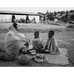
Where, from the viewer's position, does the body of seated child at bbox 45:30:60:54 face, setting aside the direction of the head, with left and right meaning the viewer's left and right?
facing to the left of the viewer

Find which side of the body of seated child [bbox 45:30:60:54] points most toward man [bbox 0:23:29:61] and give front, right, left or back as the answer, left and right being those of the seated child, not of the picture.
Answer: front

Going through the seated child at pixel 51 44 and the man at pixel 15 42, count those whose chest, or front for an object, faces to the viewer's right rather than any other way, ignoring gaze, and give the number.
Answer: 1

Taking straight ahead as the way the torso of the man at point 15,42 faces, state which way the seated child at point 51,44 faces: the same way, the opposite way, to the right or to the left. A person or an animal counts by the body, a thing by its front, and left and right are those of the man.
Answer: the opposite way

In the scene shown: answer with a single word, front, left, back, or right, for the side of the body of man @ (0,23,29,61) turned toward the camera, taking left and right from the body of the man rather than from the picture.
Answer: right

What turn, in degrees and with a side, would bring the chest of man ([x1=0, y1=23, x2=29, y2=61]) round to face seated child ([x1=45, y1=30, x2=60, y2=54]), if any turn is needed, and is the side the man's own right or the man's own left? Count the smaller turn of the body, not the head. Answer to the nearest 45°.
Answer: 0° — they already face them
